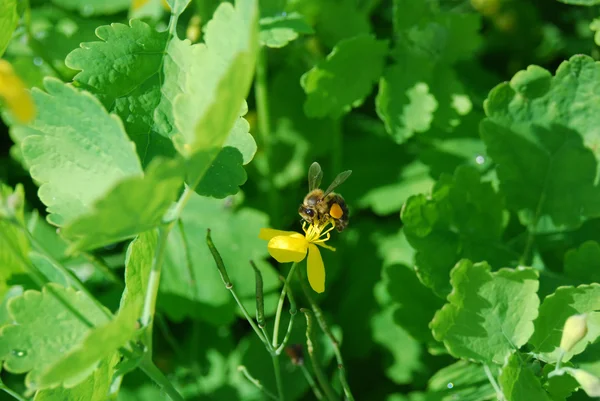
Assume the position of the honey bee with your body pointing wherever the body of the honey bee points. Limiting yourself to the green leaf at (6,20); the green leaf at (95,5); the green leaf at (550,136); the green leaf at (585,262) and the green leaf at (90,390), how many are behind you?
2

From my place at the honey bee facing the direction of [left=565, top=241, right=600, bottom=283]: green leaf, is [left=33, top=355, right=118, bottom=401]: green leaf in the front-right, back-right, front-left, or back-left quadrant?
back-right

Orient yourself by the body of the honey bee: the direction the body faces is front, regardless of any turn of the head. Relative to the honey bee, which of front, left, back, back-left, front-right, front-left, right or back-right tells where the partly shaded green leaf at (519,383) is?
back-left

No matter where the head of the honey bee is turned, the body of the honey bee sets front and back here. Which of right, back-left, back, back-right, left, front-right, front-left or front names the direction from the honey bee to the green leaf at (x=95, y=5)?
front-right

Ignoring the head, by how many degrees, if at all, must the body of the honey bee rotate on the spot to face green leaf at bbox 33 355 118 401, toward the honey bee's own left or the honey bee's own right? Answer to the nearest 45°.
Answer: approximately 45° to the honey bee's own left

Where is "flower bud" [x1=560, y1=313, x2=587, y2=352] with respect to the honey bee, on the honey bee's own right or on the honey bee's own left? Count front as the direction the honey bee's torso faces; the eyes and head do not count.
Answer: on the honey bee's own left

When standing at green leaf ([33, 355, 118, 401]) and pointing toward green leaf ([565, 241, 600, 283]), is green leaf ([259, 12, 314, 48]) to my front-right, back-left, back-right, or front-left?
front-left

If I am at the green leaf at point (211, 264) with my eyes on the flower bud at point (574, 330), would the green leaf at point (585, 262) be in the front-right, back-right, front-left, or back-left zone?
front-left

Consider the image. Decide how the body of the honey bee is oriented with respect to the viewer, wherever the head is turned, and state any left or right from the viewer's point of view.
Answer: facing to the left of the viewer

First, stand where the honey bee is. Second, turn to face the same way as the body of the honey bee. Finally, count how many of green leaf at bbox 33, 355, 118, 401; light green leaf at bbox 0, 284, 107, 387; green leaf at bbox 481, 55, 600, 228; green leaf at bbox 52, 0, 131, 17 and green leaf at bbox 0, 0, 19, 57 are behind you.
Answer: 1

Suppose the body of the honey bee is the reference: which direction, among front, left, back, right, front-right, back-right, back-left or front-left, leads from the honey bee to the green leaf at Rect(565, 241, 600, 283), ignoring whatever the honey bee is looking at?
back

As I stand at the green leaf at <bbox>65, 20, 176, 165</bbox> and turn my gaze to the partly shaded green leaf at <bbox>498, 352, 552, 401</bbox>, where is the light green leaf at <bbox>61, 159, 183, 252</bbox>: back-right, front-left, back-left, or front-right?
front-right
